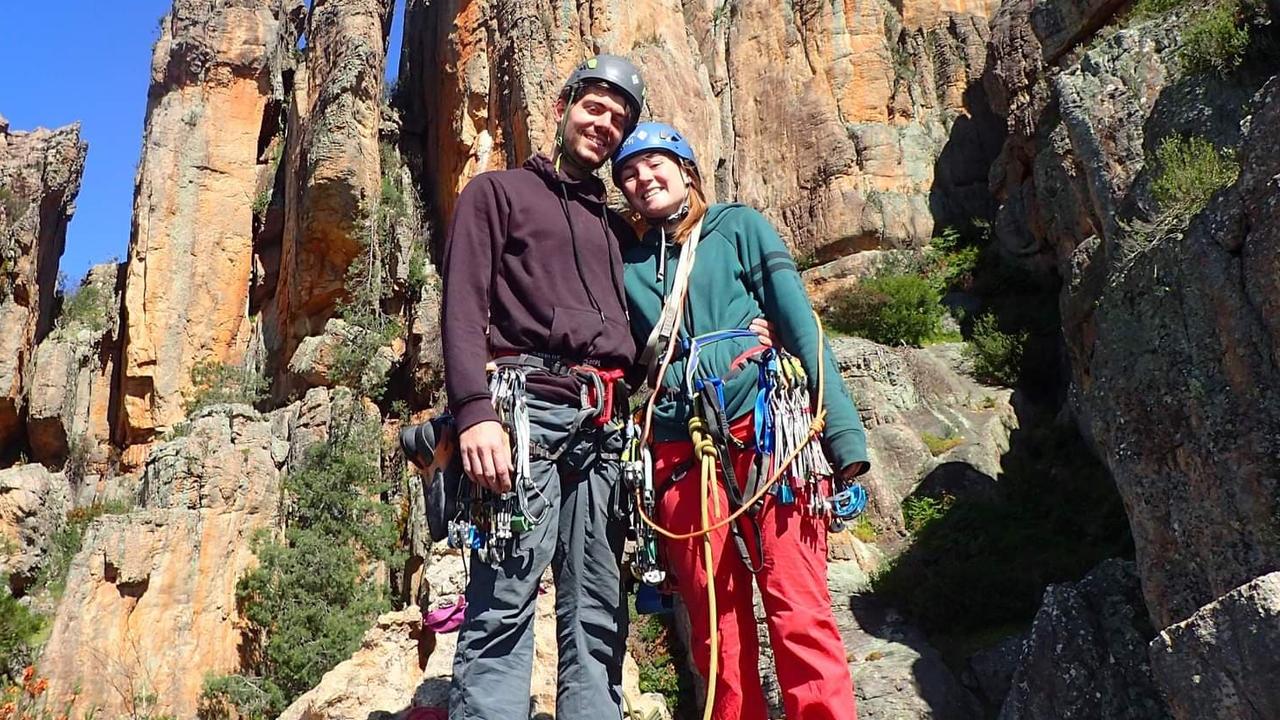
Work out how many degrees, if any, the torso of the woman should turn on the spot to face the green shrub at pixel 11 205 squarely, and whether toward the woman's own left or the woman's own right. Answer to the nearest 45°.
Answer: approximately 90° to the woman's own right

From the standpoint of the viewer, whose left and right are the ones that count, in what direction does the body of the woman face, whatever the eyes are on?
facing the viewer and to the left of the viewer

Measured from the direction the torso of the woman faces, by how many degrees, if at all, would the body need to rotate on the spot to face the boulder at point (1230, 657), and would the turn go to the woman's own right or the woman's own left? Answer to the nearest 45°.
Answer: approximately 135° to the woman's own left

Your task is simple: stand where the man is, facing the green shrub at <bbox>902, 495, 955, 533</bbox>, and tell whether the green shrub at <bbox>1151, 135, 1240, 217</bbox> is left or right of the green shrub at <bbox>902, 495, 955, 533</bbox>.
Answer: right

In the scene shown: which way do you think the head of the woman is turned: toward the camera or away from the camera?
toward the camera

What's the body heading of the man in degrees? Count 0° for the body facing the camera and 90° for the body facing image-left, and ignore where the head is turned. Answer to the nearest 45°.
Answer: approximately 315°

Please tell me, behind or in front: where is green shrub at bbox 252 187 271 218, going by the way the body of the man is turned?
behind

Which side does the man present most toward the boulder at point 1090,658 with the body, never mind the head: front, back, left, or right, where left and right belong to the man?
left

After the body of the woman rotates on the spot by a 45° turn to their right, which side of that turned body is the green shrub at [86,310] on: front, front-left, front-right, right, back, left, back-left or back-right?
front-right

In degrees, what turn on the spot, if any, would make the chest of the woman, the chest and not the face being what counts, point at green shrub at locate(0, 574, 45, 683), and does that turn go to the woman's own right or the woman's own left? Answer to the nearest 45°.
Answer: approximately 90° to the woman's own right

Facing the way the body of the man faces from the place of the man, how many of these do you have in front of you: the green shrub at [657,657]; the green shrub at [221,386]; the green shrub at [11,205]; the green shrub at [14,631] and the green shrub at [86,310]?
0

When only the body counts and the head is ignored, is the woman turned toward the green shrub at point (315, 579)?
no

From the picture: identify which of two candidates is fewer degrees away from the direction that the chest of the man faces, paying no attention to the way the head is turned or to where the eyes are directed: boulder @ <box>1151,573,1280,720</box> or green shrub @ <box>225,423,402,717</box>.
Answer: the boulder

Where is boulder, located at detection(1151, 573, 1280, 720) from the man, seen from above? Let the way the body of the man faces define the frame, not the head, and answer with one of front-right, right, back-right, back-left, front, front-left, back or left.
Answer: front-left

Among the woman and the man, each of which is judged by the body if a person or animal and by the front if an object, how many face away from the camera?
0

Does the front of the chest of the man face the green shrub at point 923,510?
no

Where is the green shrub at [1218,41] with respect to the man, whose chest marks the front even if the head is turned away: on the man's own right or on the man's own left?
on the man's own left

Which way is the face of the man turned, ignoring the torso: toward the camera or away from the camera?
toward the camera
